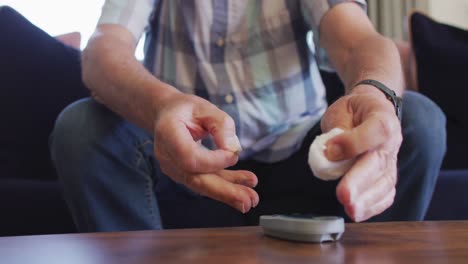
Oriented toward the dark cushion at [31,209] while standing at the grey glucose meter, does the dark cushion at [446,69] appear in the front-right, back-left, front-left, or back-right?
front-right

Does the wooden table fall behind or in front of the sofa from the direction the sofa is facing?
in front

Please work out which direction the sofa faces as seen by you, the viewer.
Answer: facing the viewer

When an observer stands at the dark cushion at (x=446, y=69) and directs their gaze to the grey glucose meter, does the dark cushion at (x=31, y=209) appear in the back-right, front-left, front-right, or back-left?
front-right

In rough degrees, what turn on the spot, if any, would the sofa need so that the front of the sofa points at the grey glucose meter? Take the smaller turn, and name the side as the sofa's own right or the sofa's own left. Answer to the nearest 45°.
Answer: approximately 45° to the sofa's own left

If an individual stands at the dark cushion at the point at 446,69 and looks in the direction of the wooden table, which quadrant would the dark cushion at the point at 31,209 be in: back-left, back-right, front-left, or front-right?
front-right
